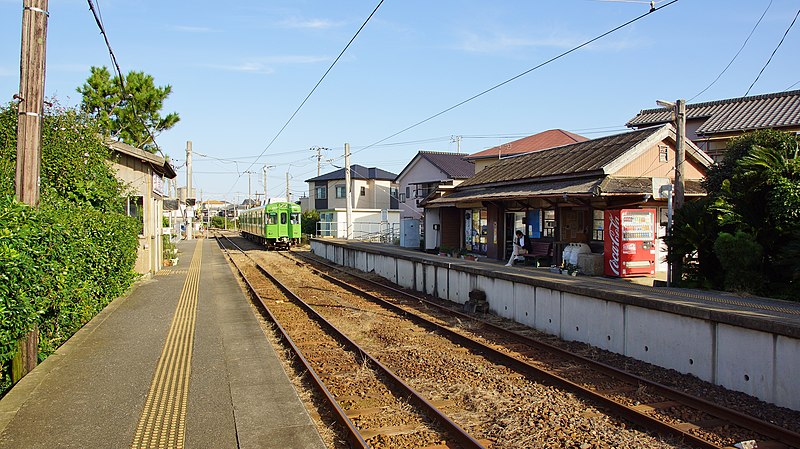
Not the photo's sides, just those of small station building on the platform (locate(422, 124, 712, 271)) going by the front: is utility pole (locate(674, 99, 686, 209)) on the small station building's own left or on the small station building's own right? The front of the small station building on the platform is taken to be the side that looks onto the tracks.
on the small station building's own left

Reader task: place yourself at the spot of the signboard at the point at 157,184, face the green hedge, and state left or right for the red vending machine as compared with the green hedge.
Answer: left

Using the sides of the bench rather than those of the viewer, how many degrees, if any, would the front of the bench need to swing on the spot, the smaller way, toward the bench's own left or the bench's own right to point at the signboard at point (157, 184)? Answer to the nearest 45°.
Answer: approximately 45° to the bench's own right

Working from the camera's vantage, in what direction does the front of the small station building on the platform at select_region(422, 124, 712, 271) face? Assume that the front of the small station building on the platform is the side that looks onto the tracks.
facing the viewer and to the left of the viewer

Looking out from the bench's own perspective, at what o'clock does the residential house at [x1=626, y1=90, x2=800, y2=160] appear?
The residential house is roughly at 6 o'clock from the bench.

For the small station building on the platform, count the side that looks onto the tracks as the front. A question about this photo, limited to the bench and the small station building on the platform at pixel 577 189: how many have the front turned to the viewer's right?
0

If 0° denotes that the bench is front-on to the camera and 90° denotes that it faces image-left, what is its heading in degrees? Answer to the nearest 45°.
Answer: approximately 45°
